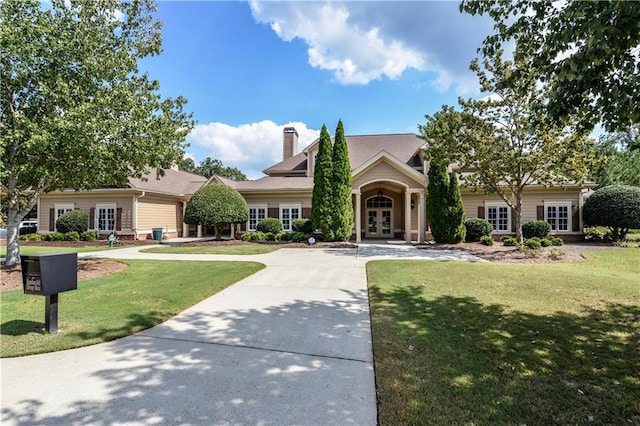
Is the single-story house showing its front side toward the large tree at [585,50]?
yes

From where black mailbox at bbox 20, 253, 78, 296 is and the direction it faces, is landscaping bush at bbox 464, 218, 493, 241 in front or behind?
behind

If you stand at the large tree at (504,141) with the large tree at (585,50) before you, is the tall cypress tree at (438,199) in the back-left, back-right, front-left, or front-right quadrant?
back-right

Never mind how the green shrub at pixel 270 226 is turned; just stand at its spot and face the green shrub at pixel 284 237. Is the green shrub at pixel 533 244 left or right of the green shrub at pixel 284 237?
left

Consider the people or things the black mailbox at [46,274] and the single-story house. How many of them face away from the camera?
0

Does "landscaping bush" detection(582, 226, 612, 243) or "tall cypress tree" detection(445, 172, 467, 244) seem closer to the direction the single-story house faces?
the tall cypress tree

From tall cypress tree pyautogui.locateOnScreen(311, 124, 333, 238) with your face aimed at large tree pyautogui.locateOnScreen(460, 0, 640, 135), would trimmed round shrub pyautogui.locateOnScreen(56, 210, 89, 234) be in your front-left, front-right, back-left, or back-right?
back-right

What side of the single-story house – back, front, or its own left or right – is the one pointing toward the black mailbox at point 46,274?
front

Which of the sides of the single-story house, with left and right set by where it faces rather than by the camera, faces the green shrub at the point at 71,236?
right

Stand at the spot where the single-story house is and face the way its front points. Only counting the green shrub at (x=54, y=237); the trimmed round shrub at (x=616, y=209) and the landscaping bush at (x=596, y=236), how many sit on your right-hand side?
1

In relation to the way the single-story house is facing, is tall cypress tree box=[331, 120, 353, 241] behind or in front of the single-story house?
in front

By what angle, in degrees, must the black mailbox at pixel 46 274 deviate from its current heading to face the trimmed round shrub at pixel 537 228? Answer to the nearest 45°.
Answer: approximately 135° to its left

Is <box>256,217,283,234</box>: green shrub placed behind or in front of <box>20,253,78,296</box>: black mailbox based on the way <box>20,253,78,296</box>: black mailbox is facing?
behind

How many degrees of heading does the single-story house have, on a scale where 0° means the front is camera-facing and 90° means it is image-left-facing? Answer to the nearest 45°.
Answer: approximately 0°
